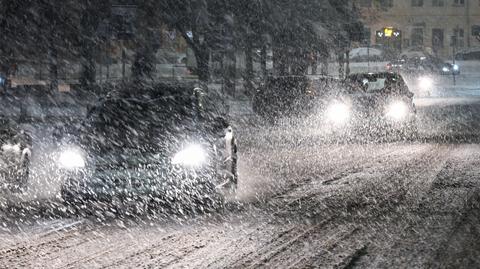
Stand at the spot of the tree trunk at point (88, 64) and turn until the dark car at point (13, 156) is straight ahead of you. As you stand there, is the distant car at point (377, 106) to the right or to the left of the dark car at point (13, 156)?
left

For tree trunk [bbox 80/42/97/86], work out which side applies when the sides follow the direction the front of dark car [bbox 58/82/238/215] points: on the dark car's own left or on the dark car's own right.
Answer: on the dark car's own right

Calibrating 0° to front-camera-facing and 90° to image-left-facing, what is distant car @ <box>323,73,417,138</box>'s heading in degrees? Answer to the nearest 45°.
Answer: approximately 0°

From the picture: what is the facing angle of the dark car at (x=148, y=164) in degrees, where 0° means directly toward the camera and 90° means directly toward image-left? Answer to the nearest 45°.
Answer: approximately 45°

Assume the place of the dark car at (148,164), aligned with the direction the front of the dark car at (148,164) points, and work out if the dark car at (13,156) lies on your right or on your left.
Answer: on your right

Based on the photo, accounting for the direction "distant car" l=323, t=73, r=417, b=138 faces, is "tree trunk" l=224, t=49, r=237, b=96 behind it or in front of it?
behind

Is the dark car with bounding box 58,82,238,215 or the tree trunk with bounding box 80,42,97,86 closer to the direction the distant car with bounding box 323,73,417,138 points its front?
the dark car

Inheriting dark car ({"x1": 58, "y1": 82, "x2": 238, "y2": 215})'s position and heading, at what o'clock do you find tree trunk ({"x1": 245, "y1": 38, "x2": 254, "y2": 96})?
The tree trunk is roughly at 5 o'clock from the dark car.

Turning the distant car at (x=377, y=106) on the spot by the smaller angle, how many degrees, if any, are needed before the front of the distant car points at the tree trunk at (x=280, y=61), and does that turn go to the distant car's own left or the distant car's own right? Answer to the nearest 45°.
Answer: approximately 180°

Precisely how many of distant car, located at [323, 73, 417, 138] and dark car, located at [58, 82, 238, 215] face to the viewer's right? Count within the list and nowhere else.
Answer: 0

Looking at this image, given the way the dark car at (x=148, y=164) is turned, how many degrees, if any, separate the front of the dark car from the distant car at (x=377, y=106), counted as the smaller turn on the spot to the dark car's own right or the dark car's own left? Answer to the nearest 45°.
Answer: approximately 180°
